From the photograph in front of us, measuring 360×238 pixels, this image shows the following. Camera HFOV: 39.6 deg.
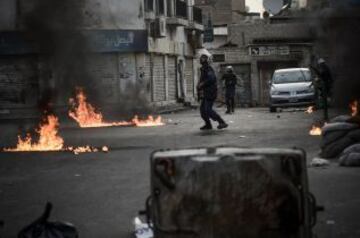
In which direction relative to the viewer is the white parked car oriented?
toward the camera

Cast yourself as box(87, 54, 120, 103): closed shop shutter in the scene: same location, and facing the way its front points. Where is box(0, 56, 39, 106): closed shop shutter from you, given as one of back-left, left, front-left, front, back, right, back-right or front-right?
right

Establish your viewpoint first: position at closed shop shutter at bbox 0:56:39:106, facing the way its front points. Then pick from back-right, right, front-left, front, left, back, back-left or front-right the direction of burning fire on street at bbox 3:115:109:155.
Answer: front

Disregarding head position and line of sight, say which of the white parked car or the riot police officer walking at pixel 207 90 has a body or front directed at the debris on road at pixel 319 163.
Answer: the white parked car

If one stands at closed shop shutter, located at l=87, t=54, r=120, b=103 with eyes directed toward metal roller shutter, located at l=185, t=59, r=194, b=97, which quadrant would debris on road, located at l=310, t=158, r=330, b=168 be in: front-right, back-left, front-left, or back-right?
back-right

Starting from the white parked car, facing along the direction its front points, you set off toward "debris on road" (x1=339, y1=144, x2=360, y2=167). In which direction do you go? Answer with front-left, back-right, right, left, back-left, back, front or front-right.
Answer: front

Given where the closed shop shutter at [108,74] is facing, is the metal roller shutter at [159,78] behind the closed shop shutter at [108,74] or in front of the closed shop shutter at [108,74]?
behind

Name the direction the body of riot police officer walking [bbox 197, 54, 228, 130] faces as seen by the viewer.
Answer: to the viewer's left

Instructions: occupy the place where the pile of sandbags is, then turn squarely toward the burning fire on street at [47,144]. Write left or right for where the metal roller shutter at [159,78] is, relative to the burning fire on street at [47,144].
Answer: right

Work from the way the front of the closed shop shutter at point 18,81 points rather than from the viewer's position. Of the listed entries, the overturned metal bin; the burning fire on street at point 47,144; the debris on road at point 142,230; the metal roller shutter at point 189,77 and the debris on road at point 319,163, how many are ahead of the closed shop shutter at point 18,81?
4

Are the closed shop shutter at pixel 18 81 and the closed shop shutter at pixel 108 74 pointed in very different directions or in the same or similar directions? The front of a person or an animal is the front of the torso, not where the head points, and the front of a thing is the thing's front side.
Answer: same or similar directions

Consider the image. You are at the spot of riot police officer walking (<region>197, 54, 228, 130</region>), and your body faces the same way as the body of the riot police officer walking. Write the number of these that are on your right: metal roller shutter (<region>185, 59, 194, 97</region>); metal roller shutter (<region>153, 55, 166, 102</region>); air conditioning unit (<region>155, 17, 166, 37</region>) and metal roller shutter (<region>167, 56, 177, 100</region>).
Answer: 4

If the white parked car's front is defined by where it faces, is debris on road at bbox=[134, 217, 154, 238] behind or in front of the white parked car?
in front

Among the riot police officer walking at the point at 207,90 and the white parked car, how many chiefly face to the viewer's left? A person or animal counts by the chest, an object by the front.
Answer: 1

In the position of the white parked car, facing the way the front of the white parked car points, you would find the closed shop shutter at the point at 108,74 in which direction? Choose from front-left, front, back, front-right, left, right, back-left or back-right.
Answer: right
